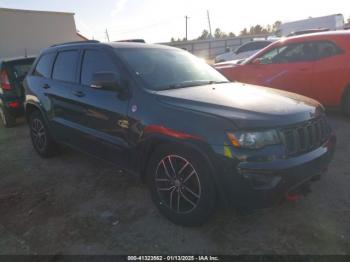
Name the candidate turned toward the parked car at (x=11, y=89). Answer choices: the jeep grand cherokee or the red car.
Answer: the red car

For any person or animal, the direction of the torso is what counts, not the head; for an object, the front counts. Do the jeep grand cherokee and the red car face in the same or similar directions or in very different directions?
very different directions

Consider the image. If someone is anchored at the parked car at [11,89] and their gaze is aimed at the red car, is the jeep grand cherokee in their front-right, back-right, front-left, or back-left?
front-right

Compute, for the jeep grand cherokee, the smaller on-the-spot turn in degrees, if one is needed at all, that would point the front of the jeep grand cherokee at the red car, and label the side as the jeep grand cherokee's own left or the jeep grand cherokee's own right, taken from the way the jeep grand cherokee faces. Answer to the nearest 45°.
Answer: approximately 90° to the jeep grand cherokee's own left

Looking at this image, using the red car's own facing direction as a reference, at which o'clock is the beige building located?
The beige building is roughly at 1 o'clock from the red car.

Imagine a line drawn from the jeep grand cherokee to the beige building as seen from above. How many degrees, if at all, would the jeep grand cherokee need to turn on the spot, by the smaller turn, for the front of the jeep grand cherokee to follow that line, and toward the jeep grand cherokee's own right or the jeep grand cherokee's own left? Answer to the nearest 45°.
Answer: approximately 180°

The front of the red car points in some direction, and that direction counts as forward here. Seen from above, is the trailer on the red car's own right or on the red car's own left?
on the red car's own right

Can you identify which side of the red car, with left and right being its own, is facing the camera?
left

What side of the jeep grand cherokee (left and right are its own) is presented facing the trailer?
left

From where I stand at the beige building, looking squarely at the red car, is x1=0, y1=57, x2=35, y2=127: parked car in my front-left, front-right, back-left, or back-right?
front-right

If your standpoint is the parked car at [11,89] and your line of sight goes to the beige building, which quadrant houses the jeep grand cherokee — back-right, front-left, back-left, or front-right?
back-right

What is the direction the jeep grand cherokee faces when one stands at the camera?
facing the viewer and to the right of the viewer

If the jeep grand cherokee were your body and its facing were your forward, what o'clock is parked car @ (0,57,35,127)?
The parked car is roughly at 6 o'clock from the jeep grand cherokee.

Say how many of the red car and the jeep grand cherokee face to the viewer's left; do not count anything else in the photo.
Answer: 1

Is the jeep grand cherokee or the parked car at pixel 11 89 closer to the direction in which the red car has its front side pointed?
the parked car
